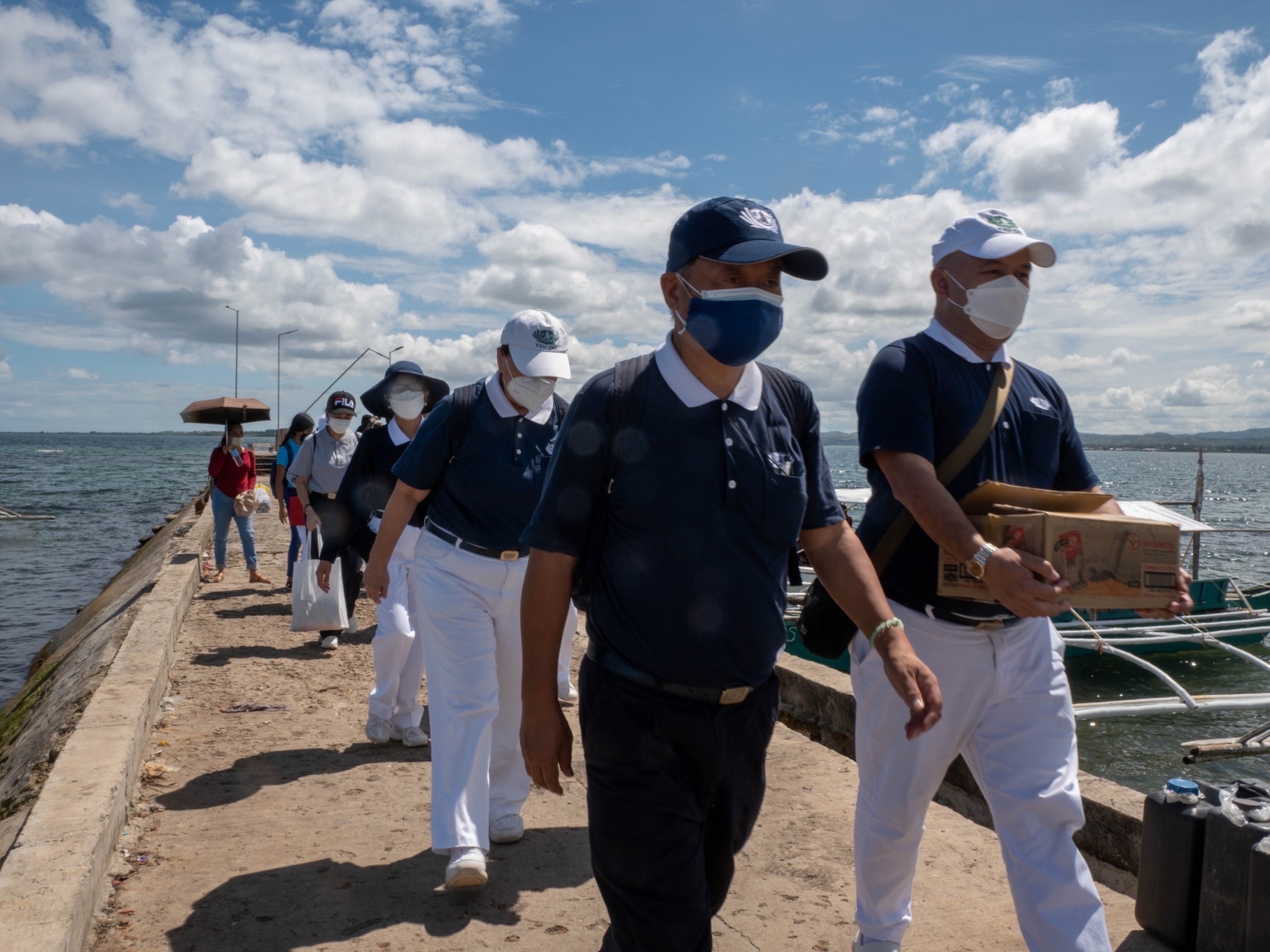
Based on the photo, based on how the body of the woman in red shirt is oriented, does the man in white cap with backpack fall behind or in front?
in front

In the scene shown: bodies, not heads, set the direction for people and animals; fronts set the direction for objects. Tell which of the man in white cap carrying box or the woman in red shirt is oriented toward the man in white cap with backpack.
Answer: the woman in red shirt

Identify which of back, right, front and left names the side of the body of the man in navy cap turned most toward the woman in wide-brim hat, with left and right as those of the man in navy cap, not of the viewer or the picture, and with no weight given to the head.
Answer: back

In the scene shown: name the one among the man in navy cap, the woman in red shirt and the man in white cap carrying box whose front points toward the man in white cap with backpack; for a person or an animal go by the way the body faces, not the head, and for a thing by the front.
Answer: the woman in red shirt

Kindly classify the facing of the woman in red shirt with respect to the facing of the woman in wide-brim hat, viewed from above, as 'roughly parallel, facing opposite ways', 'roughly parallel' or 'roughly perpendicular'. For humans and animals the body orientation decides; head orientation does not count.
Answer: roughly parallel

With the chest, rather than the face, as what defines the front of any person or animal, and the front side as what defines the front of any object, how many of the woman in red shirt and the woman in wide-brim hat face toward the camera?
2

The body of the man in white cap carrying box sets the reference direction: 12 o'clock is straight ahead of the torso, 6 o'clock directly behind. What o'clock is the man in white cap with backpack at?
The man in white cap with backpack is roughly at 5 o'clock from the man in white cap carrying box.

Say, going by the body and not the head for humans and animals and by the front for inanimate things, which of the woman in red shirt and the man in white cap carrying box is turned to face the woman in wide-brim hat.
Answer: the woman in red shirt

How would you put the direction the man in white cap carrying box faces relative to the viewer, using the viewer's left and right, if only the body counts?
facing the viewer and to the right of the viewer

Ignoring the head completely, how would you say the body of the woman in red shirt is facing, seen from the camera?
toward the camera

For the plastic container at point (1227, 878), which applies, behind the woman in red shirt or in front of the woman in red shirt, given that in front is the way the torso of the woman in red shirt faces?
in front

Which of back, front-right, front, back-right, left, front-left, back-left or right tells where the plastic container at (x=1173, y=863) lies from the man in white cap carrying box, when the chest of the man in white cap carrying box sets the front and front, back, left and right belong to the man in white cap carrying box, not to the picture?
left

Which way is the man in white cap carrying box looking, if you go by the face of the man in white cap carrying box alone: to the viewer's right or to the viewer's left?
to the viewer's right

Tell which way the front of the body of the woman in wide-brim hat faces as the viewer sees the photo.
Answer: toward the camera

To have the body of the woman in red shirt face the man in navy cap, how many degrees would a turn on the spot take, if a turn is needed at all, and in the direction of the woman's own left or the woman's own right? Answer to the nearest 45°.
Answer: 0° — they already face them
